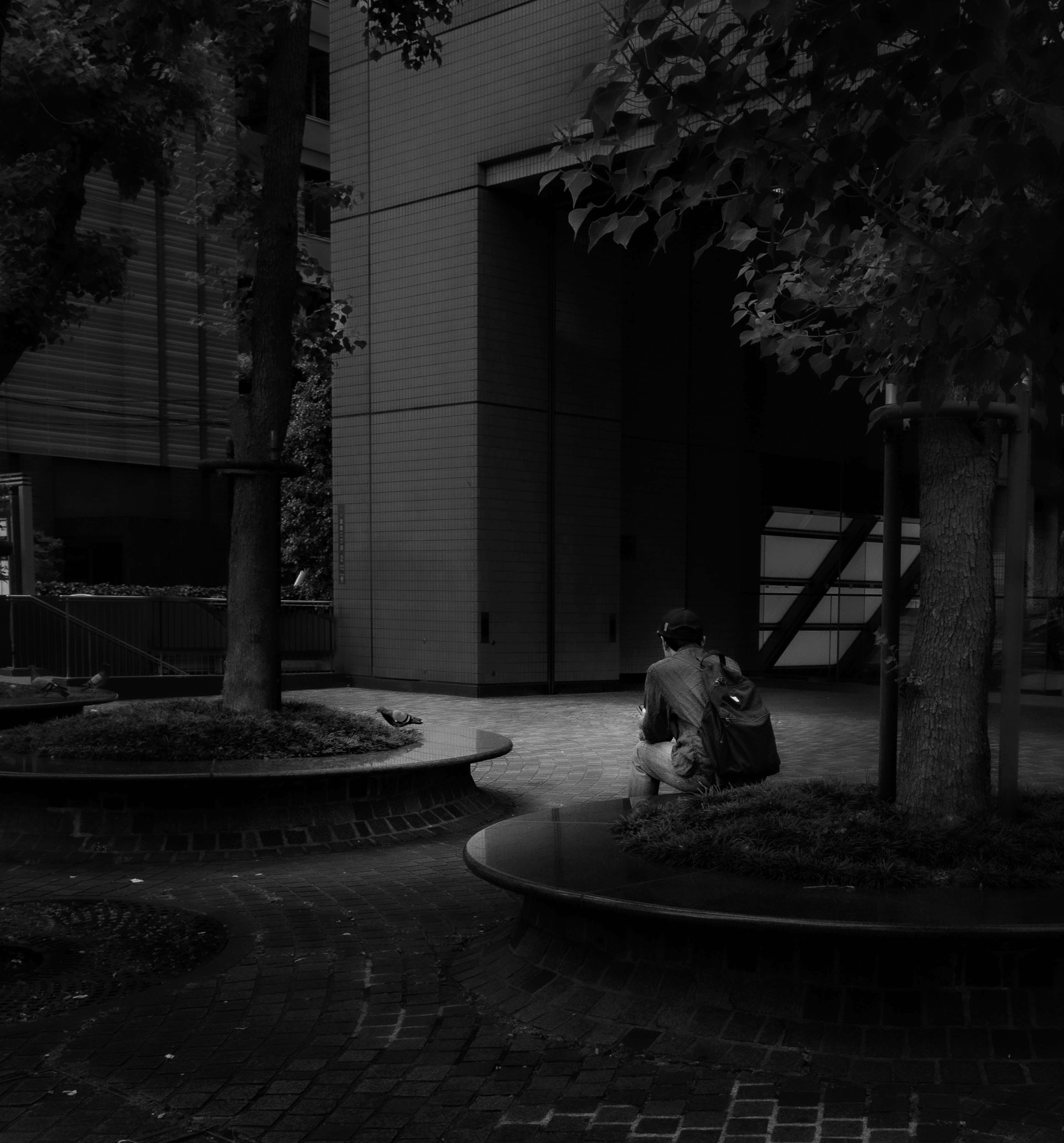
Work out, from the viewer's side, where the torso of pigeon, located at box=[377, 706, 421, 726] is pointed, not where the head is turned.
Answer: to the viewer's left

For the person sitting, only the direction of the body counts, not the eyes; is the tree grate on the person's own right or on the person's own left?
on the person's own left

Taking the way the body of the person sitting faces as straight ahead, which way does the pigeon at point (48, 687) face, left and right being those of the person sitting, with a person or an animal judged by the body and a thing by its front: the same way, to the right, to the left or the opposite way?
to the left

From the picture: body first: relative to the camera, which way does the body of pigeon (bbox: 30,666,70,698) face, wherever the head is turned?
to the viewer's left

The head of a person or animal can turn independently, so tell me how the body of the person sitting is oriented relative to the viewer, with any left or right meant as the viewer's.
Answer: facing away from the viewer and to the left of the viewer

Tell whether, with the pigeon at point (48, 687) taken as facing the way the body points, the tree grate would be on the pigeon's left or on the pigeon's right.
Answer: on the pigeon's left

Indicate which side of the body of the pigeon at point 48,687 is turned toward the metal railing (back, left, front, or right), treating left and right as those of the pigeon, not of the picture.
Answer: right

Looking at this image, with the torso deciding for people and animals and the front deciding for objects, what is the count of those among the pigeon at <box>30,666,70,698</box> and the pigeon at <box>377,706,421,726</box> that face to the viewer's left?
2
